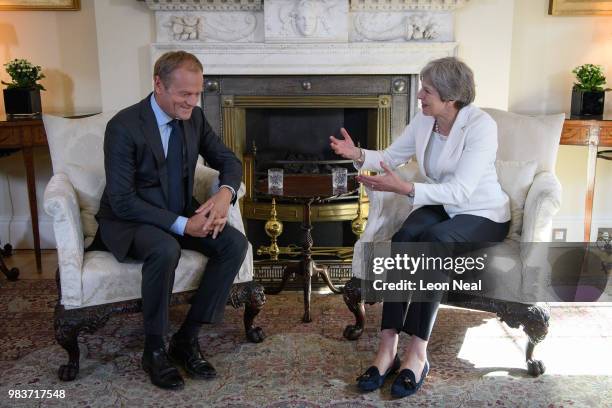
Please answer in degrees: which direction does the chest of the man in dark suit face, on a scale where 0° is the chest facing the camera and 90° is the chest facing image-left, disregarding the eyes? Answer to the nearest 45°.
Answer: approximately 315°

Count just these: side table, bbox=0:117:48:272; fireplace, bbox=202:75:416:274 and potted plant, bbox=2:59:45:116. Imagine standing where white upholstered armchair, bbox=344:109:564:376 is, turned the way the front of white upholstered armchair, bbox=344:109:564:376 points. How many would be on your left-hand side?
0

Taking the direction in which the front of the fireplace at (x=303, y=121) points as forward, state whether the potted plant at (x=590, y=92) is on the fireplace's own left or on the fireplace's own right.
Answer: on the fireplace's own left

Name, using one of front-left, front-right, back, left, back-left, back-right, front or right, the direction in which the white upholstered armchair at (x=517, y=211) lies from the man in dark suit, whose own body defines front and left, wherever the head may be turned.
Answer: front-left

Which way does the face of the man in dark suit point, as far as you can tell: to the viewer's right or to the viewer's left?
to the viewer's right

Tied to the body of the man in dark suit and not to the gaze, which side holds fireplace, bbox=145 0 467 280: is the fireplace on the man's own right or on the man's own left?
on the man's own left

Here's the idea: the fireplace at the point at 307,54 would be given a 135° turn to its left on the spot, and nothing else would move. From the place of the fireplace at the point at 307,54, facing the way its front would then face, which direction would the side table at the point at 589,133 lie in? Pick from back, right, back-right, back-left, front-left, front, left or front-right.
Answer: front-right

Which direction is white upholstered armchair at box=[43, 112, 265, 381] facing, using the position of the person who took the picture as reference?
facing the viewer and to the right of the viewer

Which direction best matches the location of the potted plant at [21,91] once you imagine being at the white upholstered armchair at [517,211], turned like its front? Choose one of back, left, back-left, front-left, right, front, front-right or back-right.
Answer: front-right

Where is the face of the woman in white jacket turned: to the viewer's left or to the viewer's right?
to the viewer's left

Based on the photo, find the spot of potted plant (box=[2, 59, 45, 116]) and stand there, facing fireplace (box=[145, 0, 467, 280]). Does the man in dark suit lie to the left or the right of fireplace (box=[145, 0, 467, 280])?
right

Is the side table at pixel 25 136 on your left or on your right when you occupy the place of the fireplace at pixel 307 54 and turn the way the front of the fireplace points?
on your right

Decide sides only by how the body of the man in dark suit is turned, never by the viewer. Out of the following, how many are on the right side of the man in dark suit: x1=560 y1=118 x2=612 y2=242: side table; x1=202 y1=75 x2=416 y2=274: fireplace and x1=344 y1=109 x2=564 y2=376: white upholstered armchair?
0

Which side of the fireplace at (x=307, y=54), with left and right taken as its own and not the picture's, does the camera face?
front

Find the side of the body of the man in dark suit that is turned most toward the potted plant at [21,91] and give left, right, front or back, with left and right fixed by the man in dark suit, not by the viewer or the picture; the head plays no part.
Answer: back

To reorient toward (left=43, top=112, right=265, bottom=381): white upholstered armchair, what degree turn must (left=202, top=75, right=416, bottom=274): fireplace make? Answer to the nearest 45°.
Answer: approximately 45° to its right

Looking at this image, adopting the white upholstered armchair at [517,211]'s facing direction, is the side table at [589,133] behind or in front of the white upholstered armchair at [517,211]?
behind

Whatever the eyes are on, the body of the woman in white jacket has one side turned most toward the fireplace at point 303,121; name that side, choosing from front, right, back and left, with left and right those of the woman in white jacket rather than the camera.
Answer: right

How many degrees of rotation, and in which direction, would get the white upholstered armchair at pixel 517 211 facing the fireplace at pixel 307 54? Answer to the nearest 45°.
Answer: approximately 90° to its right
